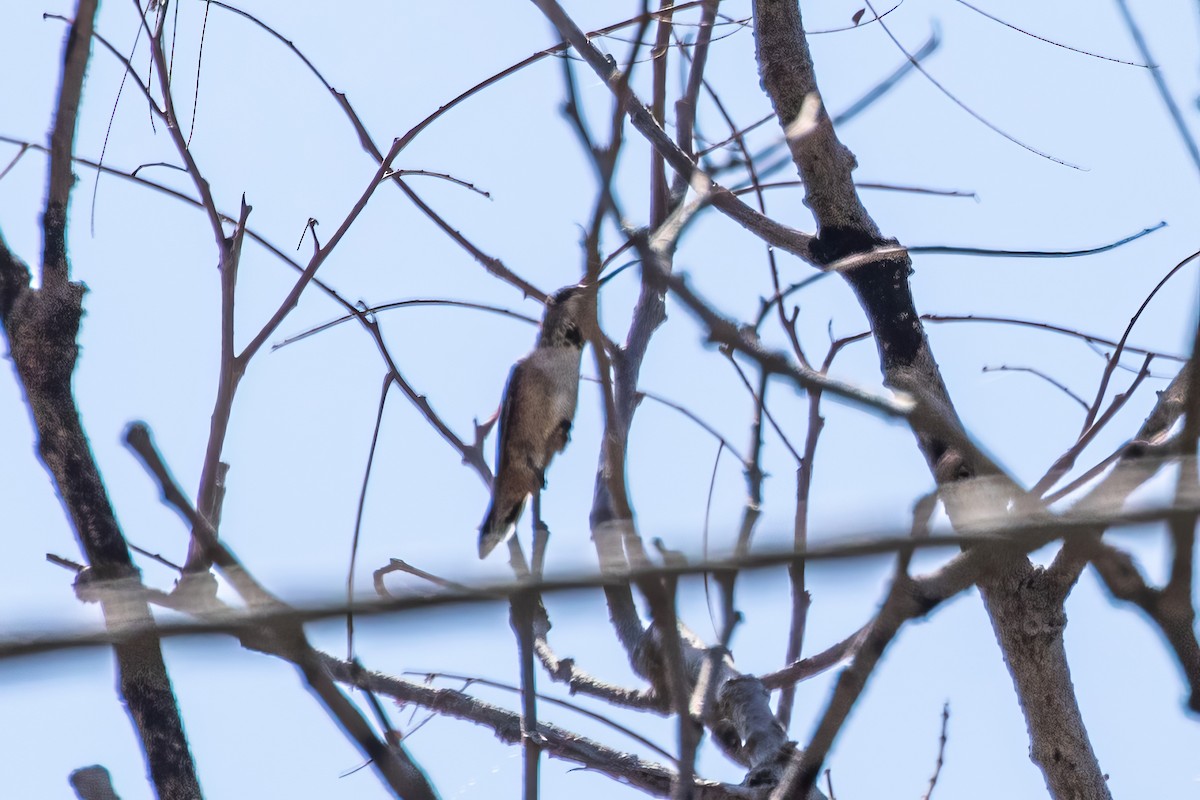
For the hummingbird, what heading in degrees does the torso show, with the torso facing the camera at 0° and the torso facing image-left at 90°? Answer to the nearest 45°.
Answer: approximately 270°
